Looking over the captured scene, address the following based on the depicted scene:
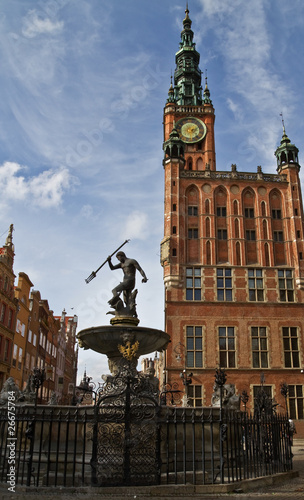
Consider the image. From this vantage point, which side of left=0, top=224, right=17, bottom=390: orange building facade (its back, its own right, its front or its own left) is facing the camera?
right

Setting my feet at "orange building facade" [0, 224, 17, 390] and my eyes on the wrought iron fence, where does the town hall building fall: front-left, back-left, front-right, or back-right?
front-left

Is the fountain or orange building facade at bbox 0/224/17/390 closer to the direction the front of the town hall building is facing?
the fountain

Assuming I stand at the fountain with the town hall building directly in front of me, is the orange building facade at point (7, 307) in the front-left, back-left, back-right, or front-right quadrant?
front-left

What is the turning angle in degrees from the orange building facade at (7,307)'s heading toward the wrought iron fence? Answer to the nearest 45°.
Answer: approximately 90° to its right

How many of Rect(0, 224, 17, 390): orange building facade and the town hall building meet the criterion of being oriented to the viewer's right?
1

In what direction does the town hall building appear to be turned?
toward the camera

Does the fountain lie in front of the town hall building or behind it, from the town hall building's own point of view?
in front

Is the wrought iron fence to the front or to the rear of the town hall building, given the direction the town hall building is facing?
to the front
